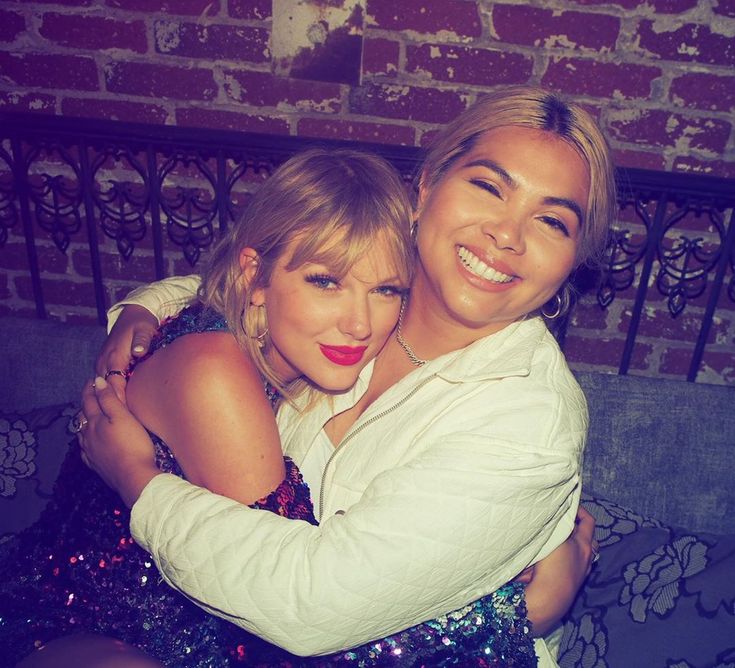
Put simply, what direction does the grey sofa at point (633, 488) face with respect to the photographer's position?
facing the viewer

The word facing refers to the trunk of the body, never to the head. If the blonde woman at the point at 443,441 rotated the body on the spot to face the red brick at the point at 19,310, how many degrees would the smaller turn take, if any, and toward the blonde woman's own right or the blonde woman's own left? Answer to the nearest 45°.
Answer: approximately 90° to the blonde woman's own right

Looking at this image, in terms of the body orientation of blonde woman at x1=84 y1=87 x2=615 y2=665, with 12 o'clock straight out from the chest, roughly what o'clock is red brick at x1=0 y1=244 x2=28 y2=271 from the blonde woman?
The red brick is roughly at 3 o'clock from the blonde woman.

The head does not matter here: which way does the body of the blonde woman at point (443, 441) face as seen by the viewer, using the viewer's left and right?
facing the viewer and to the left of the viewer
